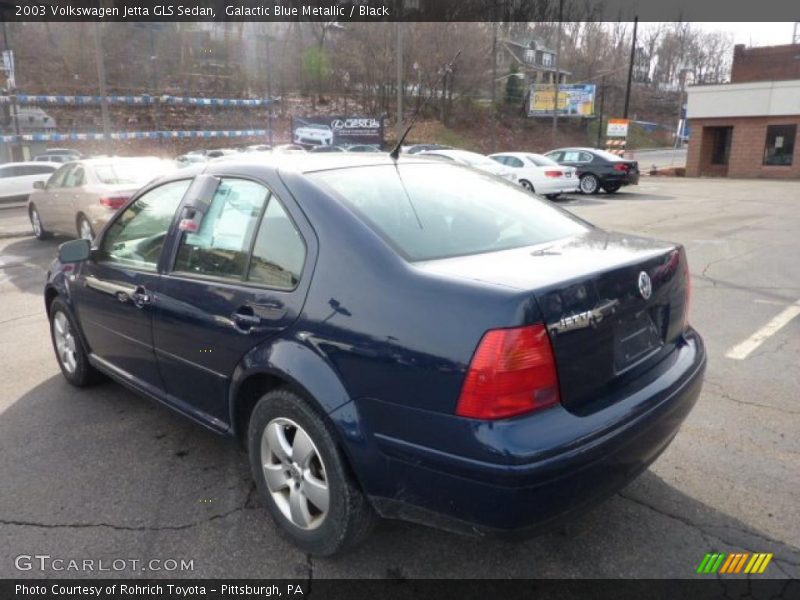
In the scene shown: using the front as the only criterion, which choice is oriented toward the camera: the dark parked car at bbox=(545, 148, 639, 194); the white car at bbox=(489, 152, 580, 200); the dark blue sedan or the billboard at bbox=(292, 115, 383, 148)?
the billboard

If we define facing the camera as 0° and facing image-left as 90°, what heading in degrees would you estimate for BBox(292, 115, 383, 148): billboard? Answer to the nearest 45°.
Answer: approximately 0°

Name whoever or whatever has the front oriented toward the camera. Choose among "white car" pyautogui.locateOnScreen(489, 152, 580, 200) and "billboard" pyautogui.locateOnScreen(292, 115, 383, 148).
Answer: the billboard

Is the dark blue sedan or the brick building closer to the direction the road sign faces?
the dark blue sedan

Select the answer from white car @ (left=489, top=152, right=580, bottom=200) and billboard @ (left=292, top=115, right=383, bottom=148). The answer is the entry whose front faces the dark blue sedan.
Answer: the billboard

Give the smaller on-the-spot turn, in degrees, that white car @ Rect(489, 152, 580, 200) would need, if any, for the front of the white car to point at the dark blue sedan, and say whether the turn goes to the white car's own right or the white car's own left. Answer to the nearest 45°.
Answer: approximately 135° to the white car's own left

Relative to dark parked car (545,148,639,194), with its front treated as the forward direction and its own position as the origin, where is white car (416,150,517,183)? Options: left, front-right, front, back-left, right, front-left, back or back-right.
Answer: left

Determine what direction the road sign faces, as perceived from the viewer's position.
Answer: facing the viewer

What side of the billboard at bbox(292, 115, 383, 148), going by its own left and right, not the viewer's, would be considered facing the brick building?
left

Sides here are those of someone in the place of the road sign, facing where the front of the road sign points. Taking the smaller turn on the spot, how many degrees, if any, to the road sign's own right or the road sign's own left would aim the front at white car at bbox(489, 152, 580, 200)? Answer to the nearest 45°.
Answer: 0° — it already faces it

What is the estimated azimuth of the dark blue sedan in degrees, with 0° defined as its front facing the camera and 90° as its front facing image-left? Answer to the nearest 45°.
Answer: approximately 135°

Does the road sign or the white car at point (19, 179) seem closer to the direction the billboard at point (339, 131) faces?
the white car

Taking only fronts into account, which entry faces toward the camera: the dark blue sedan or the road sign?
the road sign

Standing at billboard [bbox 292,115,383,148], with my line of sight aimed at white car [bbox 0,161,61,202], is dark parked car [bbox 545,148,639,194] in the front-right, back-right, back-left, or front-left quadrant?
front-left

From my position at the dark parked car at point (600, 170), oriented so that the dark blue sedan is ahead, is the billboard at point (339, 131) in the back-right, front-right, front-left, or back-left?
back-right

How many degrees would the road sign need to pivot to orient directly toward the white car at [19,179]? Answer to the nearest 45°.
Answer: approximately 45° to its right

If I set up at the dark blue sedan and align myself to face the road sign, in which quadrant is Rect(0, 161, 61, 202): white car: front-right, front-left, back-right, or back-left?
front-left

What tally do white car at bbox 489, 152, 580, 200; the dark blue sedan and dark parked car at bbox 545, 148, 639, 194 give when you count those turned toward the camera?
0
